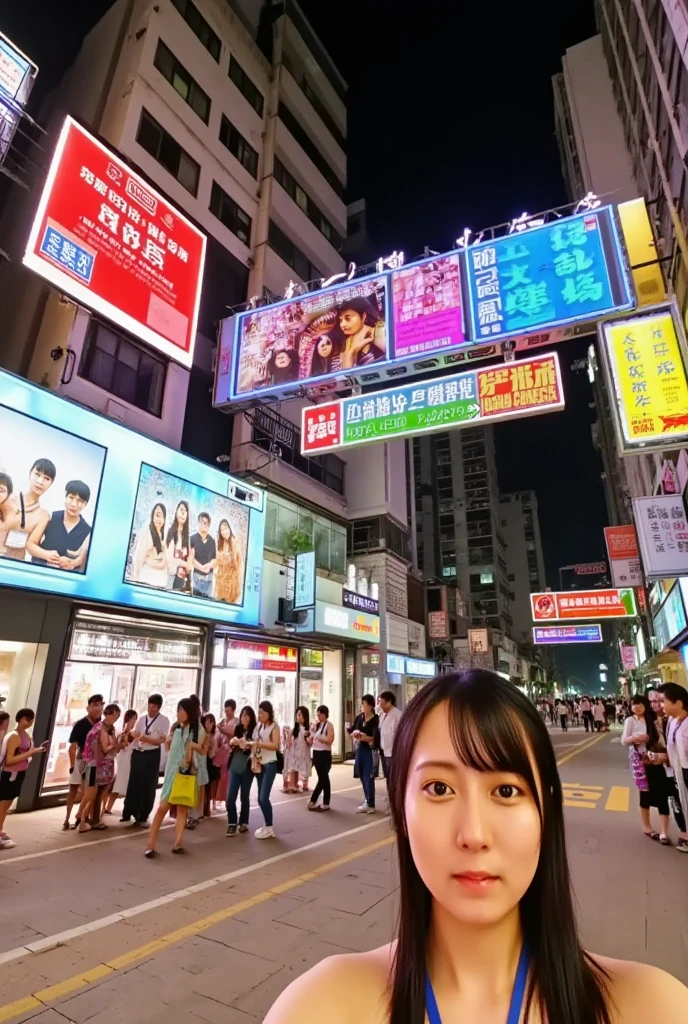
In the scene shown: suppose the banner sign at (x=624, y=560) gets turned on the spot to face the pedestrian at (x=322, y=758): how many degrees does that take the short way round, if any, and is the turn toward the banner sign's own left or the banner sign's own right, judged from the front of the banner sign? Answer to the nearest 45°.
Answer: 0° — it already faces them

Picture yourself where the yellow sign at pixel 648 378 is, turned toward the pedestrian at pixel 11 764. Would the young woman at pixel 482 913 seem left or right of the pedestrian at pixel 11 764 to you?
left

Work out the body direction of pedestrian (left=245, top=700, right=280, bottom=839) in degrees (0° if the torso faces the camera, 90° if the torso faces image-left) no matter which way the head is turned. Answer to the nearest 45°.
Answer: approximately 45°

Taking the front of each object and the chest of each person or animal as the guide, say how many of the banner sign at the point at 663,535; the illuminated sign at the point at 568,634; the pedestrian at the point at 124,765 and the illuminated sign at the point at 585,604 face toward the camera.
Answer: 3

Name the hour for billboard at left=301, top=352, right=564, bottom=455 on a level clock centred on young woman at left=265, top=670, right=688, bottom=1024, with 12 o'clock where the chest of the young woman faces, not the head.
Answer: The billboard is roughly at 6 o'clock from the young woman.

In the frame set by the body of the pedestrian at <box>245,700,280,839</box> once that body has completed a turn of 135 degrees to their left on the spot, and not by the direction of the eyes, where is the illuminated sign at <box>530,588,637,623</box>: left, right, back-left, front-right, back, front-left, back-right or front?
front-left
